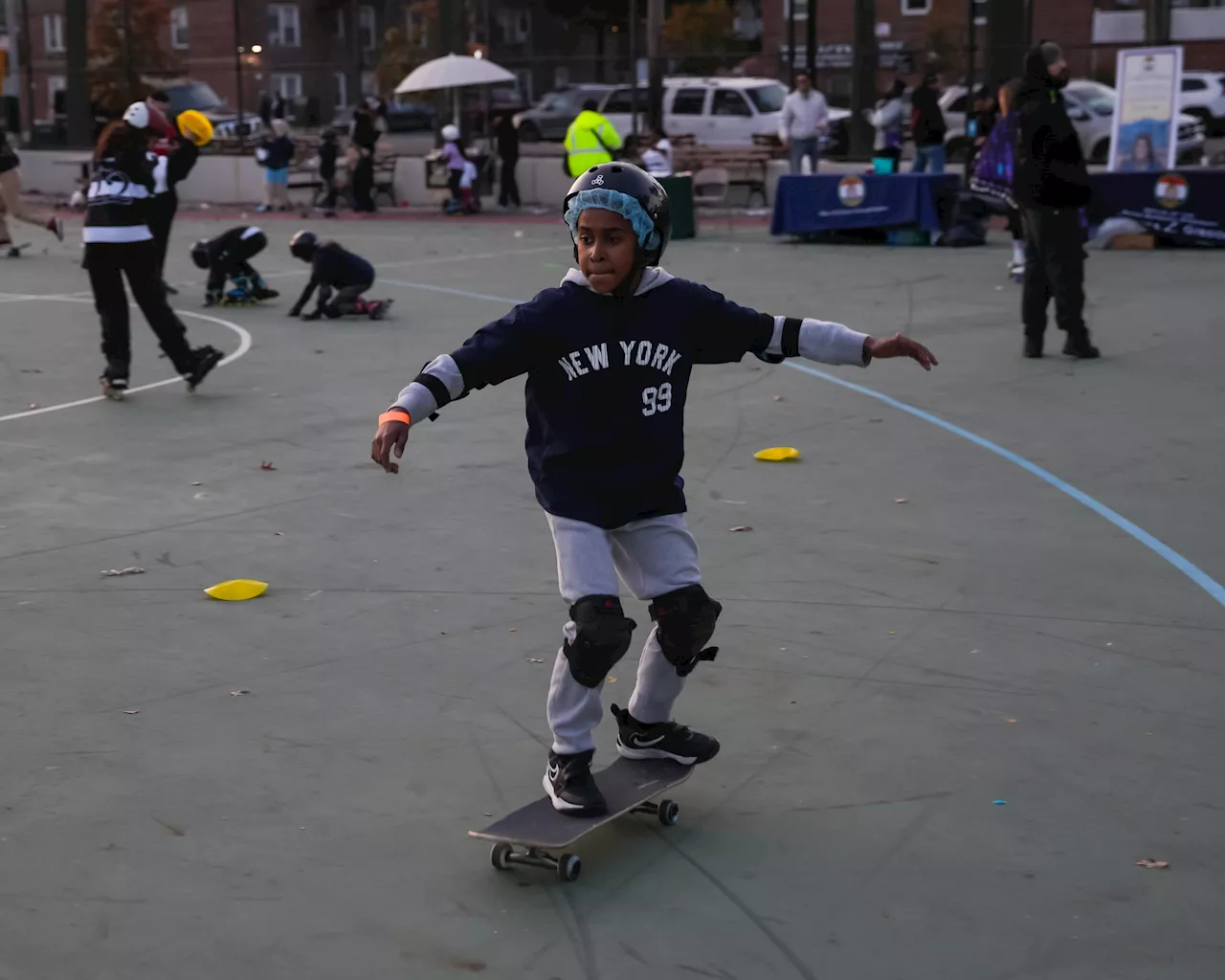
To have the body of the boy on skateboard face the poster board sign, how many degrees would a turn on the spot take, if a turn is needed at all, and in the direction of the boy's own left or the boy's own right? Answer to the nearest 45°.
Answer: approximately 180°

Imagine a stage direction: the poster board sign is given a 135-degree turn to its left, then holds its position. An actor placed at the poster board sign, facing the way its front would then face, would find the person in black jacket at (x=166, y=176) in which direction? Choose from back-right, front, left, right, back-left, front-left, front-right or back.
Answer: back

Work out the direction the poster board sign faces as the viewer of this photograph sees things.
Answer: facing the viewer

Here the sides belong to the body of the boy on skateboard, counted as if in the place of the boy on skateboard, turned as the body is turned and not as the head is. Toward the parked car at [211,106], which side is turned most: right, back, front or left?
back

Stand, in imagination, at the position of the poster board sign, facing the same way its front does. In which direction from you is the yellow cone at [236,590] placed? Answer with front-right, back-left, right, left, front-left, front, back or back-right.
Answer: front

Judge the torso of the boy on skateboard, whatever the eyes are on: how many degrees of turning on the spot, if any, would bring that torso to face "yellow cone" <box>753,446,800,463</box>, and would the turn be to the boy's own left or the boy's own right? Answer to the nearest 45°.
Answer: approximately 180°
